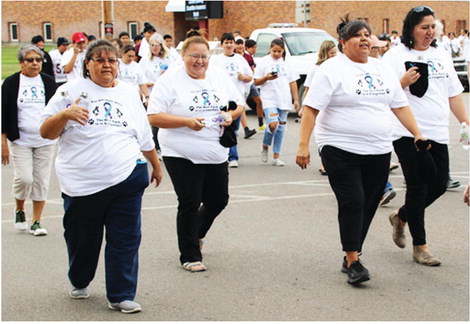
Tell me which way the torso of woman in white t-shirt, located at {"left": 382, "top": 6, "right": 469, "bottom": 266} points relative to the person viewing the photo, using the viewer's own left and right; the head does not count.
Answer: facing the viewer and to the right of the viewer

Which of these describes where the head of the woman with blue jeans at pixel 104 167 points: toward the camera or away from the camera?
toward the camera

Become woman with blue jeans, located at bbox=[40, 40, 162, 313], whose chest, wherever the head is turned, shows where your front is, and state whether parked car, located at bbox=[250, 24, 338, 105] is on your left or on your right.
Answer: on your left

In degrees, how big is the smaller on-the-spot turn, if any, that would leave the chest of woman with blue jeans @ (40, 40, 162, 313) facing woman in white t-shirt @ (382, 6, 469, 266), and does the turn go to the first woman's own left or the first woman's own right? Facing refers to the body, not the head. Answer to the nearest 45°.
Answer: approximately 45° to the first woman's own left

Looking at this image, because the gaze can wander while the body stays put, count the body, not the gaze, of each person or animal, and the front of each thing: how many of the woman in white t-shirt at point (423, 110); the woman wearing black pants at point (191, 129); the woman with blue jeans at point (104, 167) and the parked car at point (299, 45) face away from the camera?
0

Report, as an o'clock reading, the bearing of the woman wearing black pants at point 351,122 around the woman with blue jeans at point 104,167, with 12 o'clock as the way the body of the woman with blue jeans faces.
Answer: The woman wearing black pants is roughly at 10 o'clock from the woman with blue jeans.

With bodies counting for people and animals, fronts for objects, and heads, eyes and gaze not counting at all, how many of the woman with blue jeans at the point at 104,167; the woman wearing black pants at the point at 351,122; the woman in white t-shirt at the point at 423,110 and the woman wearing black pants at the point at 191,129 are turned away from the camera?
0

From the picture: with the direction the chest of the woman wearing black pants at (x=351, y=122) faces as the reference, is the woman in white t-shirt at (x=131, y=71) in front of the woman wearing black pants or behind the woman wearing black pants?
behind

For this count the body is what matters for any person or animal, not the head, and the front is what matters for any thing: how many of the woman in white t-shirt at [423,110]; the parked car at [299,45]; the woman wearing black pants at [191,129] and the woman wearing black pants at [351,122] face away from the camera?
0

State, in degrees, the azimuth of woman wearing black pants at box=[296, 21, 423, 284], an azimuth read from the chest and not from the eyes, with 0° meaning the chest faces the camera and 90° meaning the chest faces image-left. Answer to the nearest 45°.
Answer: approximately 315°

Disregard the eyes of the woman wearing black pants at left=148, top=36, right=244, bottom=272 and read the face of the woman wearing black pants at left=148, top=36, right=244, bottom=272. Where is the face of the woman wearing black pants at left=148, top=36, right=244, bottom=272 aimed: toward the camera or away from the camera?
toward the camera

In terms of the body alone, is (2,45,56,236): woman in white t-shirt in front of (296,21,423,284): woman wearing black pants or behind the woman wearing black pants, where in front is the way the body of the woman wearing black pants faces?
behind

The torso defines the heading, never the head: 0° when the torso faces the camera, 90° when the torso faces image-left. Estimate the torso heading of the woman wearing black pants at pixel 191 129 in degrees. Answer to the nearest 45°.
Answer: approximately 315°
